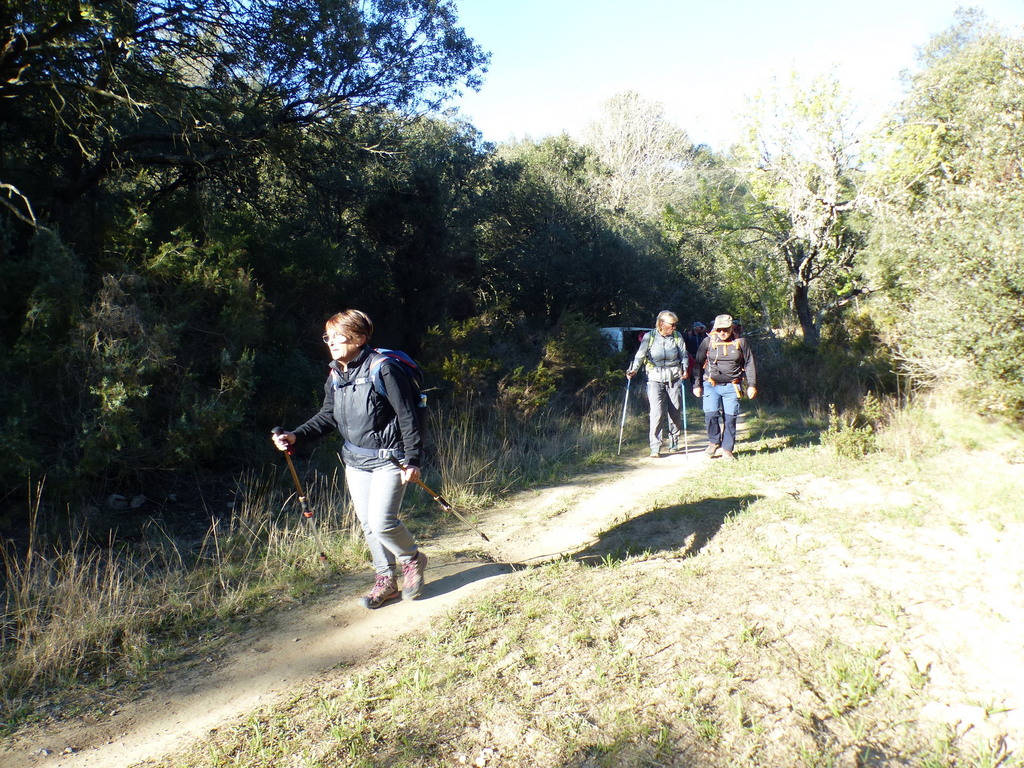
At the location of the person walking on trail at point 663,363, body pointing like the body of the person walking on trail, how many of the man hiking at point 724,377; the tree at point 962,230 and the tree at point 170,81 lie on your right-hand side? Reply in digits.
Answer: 1

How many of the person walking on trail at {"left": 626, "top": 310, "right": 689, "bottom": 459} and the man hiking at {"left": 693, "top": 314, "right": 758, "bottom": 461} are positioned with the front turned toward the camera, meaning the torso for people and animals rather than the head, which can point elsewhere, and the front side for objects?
2

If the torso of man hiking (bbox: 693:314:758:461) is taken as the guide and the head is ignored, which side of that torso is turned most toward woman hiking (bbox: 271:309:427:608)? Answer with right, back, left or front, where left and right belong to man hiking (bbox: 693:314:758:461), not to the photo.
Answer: front

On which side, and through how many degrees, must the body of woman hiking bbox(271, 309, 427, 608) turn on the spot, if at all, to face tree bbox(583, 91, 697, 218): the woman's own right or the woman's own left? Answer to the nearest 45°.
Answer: approximately 180°

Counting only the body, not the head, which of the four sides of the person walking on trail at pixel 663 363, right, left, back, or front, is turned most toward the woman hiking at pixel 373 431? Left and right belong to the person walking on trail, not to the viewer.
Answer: front

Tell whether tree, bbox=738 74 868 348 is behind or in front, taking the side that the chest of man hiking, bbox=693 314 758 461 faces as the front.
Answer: behind

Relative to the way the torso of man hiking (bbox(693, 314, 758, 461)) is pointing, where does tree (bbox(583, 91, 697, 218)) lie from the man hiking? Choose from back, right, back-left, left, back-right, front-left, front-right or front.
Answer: back

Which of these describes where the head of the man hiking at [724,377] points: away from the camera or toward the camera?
toward the camera

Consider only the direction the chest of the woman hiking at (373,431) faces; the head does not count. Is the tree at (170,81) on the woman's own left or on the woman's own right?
on the woman's own right

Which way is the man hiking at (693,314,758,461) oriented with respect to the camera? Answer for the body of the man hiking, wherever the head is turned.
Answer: toward the camera

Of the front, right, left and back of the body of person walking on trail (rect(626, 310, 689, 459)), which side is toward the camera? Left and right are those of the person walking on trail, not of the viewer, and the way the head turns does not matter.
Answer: front

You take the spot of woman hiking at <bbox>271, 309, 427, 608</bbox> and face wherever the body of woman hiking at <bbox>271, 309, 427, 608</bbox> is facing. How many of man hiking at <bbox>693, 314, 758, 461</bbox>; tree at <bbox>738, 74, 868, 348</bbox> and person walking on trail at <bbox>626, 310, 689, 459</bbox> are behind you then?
3

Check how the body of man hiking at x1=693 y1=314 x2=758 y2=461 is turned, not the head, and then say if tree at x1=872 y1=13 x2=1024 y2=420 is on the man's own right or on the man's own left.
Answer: on the man's own left

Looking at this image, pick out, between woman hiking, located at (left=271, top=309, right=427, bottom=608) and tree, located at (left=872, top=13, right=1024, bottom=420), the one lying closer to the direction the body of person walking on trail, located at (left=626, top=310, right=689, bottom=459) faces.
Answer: the woman hiking

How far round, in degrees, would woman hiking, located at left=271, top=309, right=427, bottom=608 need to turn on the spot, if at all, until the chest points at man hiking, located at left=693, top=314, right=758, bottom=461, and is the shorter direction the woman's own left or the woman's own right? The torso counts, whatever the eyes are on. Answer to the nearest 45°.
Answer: approximately 180°

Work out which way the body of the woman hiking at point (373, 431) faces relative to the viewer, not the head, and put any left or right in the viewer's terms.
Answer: facing the viewer and to the left of the viewer

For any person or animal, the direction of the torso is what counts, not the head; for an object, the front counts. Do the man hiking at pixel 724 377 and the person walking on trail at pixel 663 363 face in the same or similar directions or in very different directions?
same or similar directions

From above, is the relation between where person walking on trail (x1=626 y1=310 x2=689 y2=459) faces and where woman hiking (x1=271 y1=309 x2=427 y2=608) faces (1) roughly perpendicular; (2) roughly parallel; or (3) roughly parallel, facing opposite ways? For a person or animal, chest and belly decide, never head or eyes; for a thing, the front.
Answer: roughly parallel
